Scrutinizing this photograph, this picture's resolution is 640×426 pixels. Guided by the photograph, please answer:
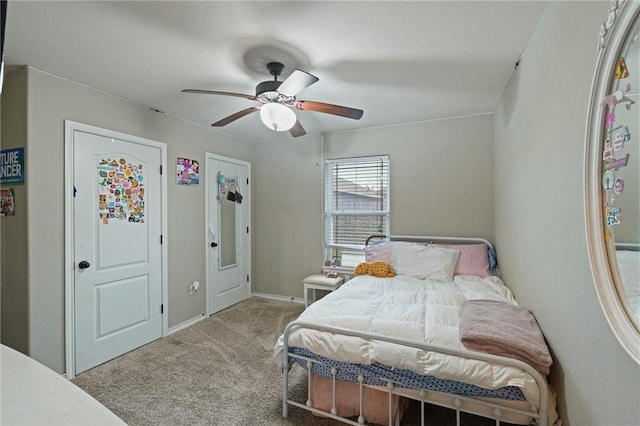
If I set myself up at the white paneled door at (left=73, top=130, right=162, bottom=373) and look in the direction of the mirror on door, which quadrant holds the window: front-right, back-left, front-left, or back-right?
front-right

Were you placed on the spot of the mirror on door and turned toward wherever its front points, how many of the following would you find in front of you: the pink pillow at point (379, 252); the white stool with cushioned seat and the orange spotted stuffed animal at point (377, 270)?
3

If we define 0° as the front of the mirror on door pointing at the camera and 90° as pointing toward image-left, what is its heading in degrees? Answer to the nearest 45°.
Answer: approximately 315°

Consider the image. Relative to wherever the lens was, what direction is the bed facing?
facing the viewer

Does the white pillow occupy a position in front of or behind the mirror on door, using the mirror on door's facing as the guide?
in front

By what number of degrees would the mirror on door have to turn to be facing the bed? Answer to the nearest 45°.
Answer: approximately 45° to its right

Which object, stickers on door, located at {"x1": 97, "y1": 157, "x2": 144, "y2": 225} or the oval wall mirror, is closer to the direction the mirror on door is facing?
the oval wall mirror

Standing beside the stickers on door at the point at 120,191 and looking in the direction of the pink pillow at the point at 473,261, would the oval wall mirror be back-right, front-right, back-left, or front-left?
front-right

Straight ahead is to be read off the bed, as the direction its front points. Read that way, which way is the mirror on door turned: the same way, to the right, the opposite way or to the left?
to the left

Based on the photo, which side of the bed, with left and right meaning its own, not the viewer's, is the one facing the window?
back

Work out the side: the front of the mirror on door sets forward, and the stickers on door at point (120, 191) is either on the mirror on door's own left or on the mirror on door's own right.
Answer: on the mirror on door's own right

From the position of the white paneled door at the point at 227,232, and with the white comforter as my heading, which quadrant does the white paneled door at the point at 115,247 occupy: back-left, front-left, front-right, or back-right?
front-right

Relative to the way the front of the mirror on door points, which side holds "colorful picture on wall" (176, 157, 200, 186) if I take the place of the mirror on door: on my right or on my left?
on my right
